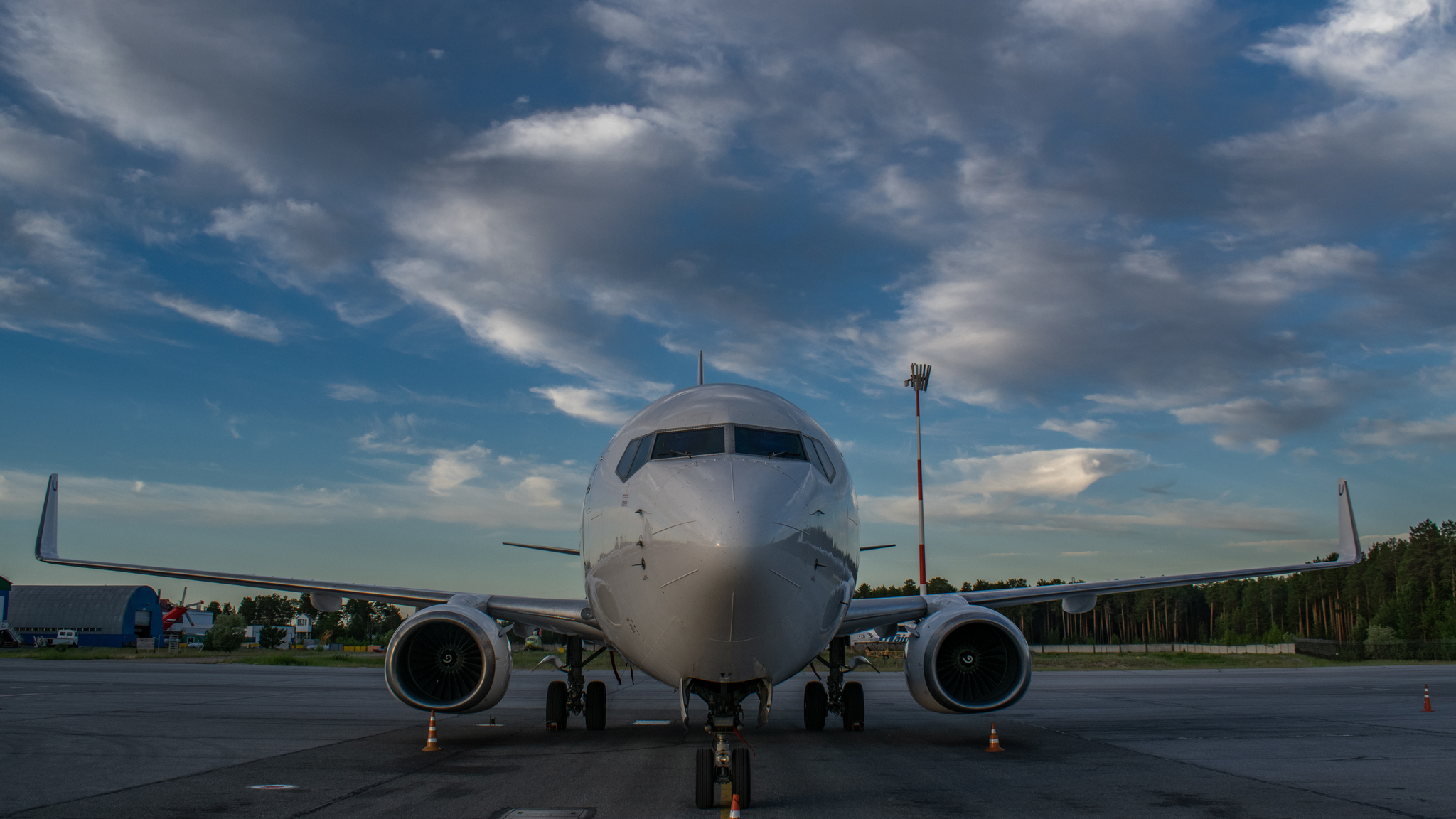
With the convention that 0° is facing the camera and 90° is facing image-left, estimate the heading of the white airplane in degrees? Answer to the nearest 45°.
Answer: approximately 0°
